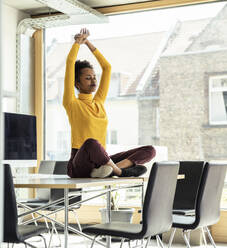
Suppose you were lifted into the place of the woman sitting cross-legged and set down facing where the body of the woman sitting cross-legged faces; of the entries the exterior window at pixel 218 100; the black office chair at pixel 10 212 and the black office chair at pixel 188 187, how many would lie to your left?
2

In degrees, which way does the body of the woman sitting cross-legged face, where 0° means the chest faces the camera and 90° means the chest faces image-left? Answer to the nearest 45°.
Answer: approximately 315°

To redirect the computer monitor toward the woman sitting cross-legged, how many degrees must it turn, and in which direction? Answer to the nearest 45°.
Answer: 0° — it already faces them

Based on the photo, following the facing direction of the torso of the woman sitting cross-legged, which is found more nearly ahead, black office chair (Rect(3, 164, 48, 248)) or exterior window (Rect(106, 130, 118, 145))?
the black office chair

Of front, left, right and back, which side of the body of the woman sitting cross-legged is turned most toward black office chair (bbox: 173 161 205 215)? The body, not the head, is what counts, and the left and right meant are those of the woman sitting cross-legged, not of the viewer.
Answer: left

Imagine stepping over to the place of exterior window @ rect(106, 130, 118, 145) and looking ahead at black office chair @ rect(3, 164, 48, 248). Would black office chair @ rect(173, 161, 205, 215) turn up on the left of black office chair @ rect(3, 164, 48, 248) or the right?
left

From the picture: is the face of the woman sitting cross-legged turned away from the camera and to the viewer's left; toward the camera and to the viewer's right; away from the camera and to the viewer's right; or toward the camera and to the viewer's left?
toward the camera and to the viewer's right

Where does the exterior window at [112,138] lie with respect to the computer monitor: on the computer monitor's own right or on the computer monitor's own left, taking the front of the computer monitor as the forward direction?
on the computer monitor's own left

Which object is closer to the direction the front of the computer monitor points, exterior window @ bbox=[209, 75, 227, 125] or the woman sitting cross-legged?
the woman sitting cross-legged

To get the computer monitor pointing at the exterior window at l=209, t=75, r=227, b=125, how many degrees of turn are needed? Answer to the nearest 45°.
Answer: approximately 90° to its left
